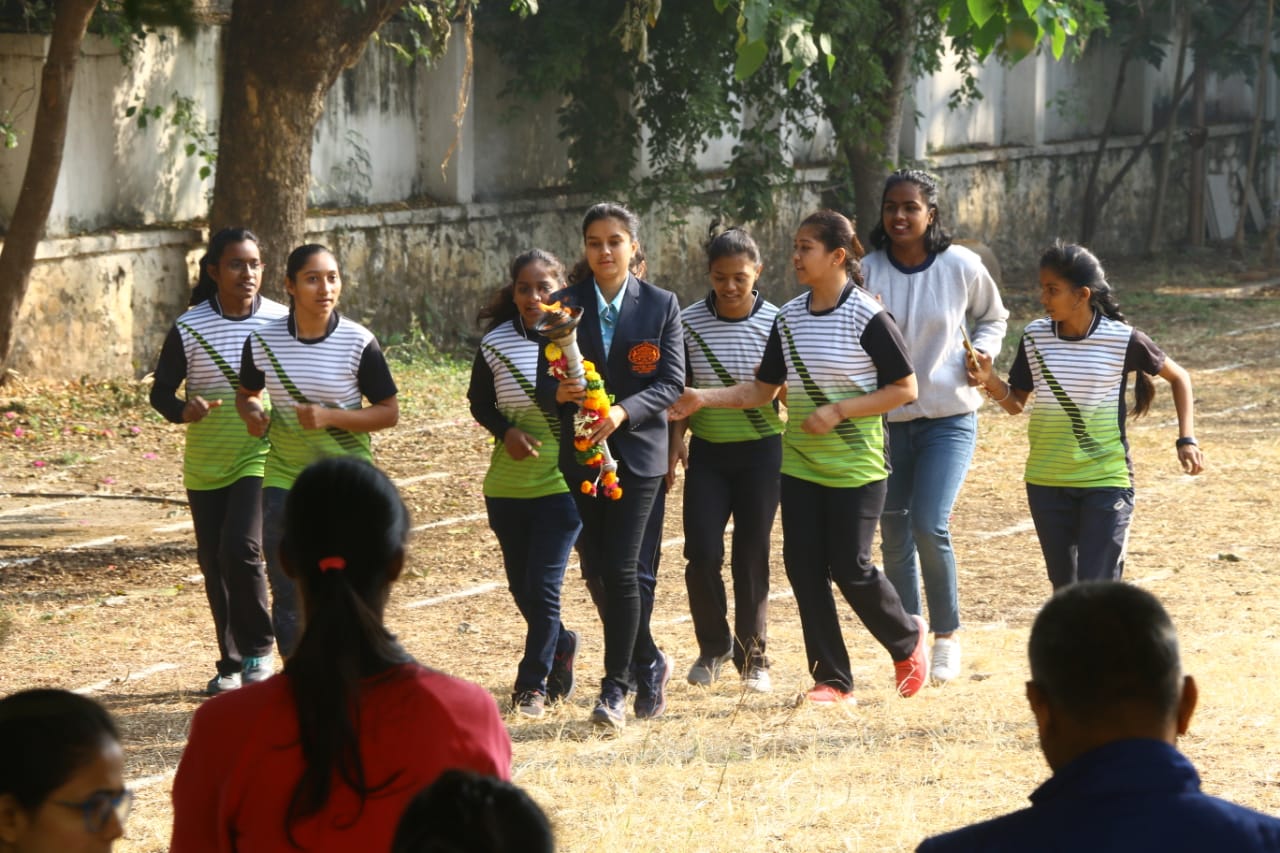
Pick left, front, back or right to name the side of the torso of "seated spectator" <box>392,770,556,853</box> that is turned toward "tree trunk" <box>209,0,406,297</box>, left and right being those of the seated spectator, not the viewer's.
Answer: front

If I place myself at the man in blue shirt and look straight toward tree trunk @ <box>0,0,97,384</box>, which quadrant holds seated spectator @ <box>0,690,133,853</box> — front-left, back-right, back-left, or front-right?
front-left

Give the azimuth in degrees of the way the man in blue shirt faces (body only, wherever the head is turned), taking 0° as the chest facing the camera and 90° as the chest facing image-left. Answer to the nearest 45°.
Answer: approximately 180°

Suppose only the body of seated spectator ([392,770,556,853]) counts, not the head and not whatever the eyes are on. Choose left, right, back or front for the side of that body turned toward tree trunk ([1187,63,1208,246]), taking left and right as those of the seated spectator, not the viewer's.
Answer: front

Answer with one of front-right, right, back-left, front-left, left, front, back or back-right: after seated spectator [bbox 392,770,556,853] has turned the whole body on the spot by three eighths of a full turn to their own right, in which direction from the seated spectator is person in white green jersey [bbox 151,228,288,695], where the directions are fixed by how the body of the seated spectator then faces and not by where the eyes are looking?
back-left

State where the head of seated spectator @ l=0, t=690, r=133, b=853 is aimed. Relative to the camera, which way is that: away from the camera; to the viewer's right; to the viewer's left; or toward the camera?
to the viewer's right

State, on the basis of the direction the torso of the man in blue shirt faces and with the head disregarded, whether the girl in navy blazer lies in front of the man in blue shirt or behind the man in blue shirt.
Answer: in front

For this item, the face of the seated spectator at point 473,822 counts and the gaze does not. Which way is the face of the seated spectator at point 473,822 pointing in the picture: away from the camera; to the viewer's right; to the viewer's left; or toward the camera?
away from the camera

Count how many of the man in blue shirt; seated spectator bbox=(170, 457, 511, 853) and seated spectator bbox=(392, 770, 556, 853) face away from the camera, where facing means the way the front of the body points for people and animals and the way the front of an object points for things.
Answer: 3

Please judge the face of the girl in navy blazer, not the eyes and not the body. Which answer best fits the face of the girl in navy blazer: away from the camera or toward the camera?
toward the camera

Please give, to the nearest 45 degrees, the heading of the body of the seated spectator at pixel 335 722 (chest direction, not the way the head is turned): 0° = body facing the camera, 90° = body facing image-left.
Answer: approximately 180°

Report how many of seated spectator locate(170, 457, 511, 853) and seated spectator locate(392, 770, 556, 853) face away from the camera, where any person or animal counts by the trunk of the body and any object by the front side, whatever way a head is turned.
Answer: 2

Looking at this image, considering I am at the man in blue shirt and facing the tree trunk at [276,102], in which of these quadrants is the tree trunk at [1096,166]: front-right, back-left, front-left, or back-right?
front-right

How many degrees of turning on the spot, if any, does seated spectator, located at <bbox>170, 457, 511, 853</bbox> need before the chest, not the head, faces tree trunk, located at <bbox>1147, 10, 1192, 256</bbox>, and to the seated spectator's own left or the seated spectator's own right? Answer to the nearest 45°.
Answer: approximately 45° to the seated spectator's own right

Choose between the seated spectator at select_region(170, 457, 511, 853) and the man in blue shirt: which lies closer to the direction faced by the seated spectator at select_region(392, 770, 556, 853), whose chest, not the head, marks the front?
the seated spectator

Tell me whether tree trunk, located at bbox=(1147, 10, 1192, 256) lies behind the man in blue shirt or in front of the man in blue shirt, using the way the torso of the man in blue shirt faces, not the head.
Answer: in front

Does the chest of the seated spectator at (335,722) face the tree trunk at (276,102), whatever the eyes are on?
yes

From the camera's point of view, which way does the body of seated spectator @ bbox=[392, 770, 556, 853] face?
away from the camera

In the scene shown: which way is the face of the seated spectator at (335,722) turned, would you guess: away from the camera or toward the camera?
away from the camera

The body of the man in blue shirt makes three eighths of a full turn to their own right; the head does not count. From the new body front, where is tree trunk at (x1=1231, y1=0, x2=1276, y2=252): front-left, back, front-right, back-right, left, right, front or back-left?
back-left
